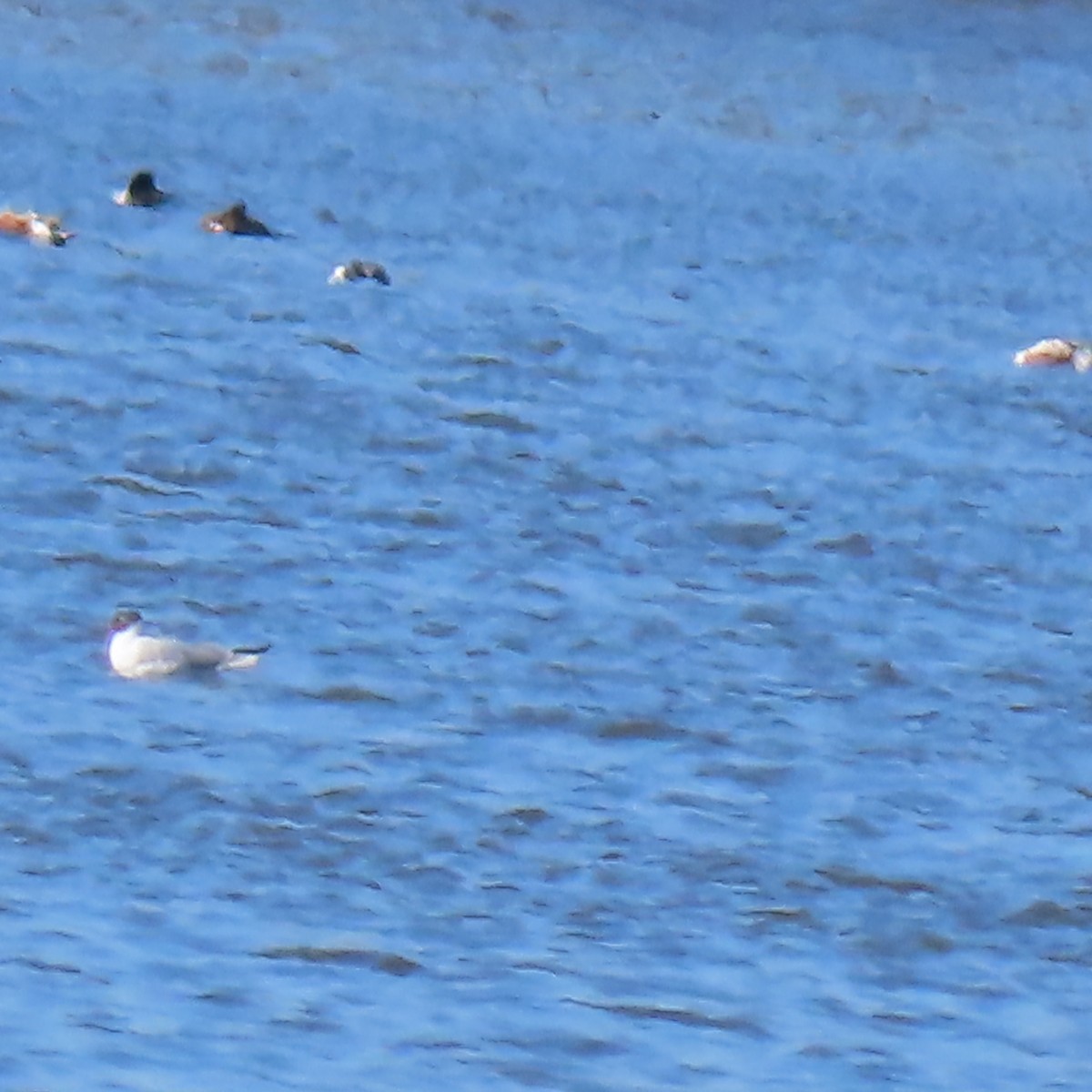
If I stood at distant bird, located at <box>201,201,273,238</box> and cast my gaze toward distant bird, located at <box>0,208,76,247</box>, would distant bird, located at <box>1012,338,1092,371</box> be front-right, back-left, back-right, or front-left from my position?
back-left

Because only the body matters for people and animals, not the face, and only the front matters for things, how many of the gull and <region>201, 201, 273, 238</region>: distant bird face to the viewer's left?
2

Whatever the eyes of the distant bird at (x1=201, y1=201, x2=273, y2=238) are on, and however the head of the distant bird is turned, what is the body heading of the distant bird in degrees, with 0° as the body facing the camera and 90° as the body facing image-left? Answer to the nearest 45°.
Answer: approximately 90°

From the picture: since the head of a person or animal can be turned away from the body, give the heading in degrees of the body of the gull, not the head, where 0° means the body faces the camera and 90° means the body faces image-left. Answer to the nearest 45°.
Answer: approximately 90°

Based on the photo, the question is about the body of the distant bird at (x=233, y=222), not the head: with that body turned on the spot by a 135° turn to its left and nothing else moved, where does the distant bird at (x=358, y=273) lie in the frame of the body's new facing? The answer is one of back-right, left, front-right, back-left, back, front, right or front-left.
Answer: front
